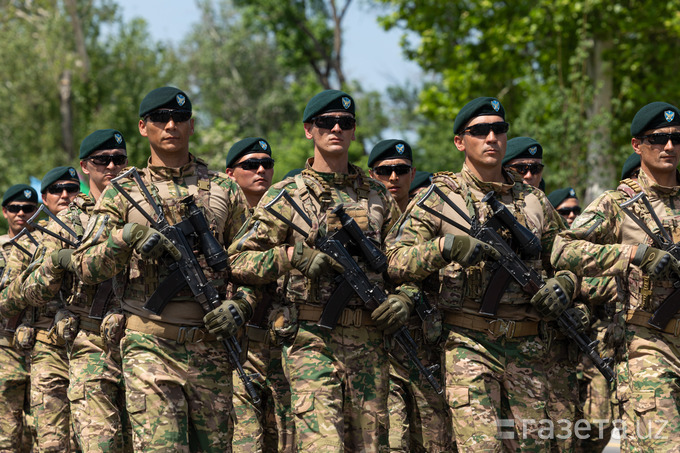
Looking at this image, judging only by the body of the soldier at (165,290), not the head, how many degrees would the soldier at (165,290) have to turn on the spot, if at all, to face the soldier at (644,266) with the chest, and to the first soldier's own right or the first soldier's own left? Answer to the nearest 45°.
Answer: approximately 45° to the first soldier's own left

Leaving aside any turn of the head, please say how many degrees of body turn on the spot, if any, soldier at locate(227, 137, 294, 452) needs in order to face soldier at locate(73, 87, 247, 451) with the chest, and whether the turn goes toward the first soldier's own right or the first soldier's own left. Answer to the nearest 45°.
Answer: approximately 45° to the first soldier's own right

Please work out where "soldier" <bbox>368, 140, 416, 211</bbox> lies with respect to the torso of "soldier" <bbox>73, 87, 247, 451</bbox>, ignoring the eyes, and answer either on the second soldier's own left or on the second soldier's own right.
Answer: on the second soldier's own left

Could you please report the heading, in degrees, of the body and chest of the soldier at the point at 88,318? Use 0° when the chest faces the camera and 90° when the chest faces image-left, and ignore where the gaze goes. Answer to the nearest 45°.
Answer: approximately 315°

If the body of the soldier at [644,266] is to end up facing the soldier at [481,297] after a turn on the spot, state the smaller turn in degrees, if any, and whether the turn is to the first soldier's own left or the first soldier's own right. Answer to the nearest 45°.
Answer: approximately 135° to the first soldier's own right

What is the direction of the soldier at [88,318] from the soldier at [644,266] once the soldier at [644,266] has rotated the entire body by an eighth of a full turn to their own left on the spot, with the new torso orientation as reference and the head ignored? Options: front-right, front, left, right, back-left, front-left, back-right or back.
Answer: back
